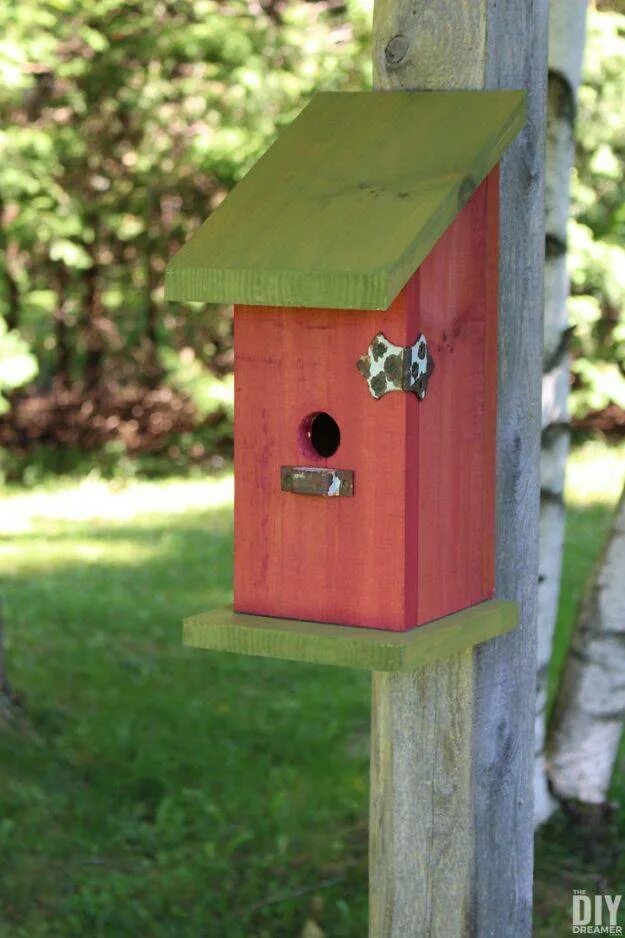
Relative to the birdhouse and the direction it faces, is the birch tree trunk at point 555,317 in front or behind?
behind

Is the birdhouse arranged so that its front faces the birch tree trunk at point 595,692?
no

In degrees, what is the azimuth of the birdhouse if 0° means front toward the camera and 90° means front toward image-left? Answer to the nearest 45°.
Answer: approximately 45°
